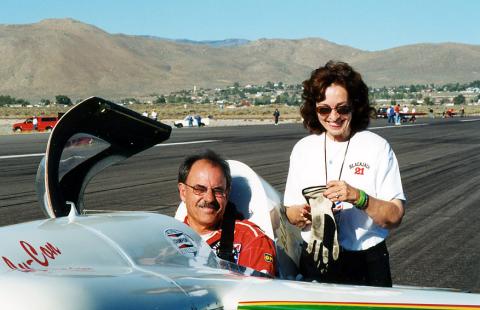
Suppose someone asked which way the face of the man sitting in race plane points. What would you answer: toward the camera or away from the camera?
toward the camera

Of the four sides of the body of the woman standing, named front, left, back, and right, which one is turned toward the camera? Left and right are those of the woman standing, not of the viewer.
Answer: front

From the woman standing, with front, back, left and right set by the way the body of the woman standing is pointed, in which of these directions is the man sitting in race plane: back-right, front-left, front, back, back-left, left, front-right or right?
right

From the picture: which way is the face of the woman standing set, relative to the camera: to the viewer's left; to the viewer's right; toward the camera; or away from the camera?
toward the camera
